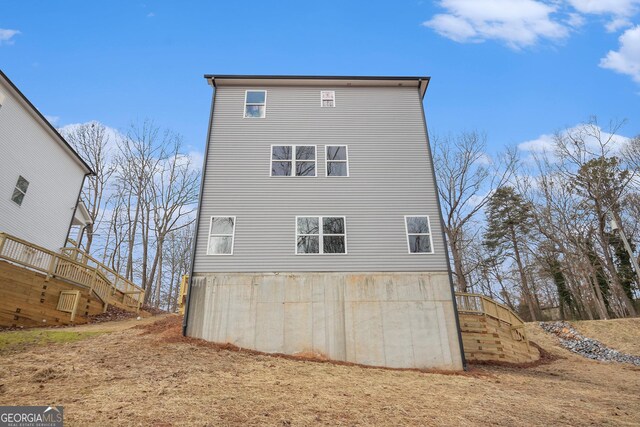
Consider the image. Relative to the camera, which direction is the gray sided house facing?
away from the camera

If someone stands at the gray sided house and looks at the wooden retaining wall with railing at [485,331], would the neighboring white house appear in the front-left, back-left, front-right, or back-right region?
back-left

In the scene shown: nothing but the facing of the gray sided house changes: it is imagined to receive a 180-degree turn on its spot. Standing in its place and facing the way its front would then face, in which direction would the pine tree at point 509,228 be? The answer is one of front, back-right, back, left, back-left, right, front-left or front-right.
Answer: back-left

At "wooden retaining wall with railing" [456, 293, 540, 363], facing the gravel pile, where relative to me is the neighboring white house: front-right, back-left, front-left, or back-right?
back-left

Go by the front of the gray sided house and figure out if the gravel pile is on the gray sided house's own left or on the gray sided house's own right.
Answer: on the gray sided house's own right

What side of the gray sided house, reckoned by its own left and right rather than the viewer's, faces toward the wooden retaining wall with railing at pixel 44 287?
left

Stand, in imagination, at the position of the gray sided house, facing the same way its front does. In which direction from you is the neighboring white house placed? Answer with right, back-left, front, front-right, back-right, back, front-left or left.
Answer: left
